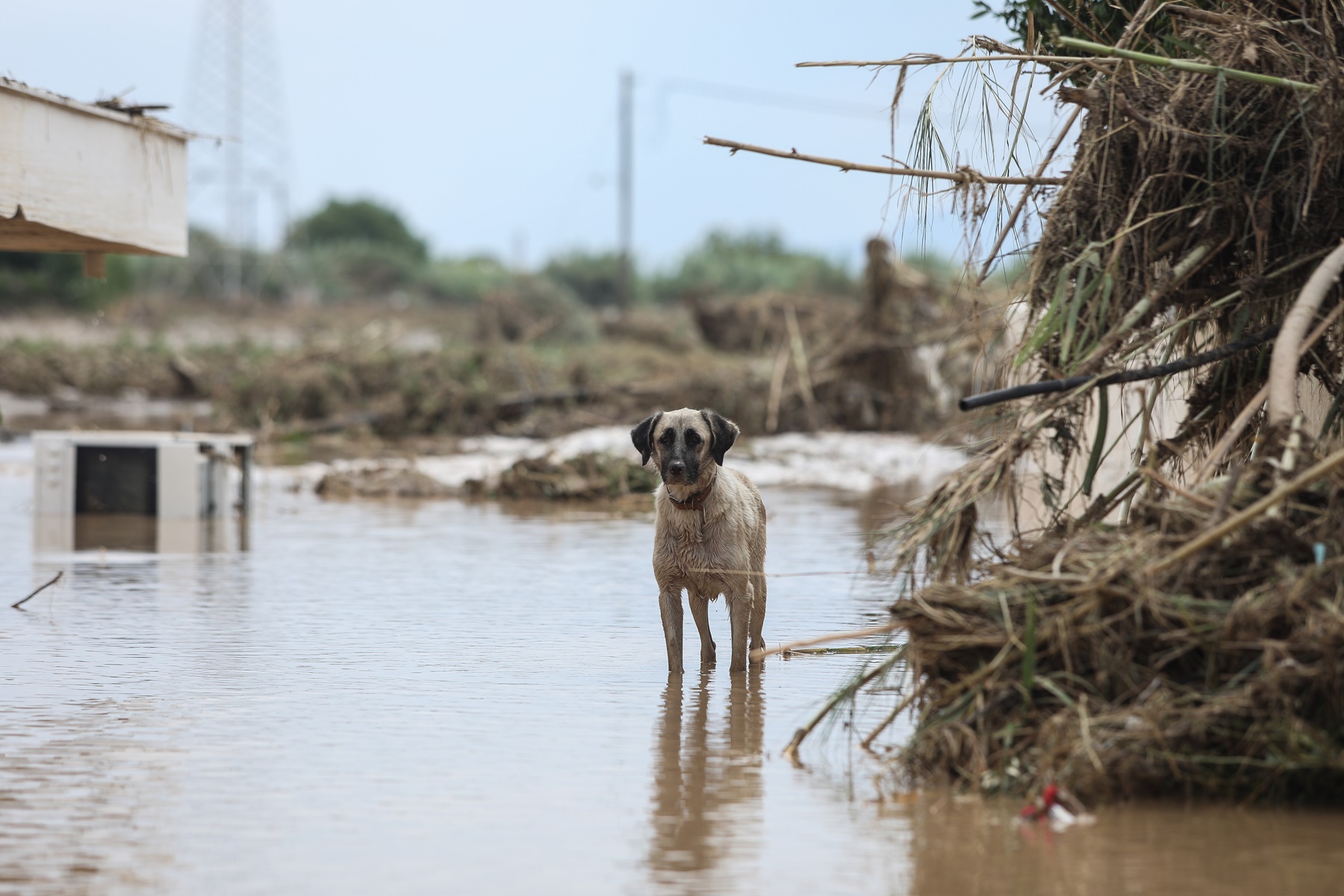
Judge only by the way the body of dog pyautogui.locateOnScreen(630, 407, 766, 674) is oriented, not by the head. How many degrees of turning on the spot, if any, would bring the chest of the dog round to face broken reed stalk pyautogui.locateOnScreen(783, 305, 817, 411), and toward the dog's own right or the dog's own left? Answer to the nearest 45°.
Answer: approximately 180°

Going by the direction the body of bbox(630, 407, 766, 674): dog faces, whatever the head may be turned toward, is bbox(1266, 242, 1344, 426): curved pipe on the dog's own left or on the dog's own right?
on the dog's own left

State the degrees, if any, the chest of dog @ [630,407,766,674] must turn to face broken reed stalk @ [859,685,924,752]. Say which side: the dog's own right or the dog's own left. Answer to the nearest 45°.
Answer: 0° — it already faces it

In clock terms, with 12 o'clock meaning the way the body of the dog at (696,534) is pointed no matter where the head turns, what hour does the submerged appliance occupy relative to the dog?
The submerged appliance is roughly at 5 o'clock from the dog.

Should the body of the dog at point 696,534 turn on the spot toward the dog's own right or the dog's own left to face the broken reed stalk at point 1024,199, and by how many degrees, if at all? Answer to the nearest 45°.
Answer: approximately 45° to the dog's own left

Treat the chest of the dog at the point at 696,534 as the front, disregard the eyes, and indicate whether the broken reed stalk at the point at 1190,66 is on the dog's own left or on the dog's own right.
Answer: on the dog's own left

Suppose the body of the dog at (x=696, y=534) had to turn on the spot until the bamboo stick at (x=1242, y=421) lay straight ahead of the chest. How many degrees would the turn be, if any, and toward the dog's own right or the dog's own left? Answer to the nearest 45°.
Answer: approximately 45° to the dog's own left
